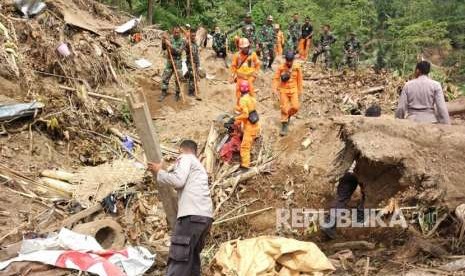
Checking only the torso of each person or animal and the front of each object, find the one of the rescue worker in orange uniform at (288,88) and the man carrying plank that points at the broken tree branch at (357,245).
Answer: the rescue worker in orange uniform

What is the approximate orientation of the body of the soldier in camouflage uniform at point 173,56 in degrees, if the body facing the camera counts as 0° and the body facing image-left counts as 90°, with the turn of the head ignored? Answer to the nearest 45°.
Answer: approximately 45°

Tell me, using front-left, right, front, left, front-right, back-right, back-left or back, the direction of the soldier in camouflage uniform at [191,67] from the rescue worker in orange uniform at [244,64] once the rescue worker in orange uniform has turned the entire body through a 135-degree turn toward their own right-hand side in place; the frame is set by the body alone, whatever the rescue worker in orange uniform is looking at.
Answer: front

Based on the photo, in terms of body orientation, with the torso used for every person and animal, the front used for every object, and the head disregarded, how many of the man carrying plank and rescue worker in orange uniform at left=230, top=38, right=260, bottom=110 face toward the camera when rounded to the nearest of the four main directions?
1

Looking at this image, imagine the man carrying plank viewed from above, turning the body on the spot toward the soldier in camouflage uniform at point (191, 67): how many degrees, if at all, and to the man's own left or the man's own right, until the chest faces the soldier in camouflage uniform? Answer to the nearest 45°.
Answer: approximately 45° to the man's own right

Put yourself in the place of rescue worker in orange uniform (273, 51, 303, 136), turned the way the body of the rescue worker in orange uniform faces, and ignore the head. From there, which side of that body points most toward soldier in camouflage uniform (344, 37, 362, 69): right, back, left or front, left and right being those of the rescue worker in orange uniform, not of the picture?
back

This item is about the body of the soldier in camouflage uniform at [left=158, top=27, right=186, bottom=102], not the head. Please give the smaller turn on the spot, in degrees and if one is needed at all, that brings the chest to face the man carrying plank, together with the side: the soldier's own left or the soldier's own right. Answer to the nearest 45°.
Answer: approximately 45° to the soldier's own left

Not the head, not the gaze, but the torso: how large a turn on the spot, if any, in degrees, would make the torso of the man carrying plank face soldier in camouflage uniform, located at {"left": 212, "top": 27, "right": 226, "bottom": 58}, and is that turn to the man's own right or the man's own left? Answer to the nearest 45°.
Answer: approximately 45° to the man's own right

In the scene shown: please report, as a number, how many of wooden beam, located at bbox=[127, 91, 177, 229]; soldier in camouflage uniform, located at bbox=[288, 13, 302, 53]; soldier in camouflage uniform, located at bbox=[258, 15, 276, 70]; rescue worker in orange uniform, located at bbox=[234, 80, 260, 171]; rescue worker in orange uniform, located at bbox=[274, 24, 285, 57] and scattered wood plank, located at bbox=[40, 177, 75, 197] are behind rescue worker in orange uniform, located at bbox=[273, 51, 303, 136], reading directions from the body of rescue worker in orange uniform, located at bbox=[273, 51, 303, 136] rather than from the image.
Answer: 3

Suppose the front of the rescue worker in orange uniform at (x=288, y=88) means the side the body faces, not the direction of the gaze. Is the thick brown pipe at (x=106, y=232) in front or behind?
in front

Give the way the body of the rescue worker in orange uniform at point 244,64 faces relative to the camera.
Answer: toward the camera

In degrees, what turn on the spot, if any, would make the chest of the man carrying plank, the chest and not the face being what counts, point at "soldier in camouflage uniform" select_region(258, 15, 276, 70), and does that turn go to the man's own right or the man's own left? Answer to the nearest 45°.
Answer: approximately 45° to the man's own right

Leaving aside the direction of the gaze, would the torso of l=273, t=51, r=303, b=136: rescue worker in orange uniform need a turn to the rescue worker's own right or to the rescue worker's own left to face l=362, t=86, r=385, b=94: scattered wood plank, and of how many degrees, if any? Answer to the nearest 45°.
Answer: approximately 135° to the rescue worker's own left

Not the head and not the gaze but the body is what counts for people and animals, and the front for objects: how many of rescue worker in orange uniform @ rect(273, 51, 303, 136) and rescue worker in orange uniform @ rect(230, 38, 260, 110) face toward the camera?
2

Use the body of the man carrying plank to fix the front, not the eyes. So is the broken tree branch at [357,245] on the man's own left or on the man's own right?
on the man's own right

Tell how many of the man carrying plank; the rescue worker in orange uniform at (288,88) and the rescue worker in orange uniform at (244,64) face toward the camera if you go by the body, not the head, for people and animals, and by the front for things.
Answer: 2

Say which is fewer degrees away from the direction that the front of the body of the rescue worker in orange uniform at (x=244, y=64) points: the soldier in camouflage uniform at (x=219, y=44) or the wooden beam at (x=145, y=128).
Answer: the wooden beam

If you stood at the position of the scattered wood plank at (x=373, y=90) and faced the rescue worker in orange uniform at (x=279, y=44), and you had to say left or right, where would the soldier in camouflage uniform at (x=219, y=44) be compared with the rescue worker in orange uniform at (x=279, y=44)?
left
